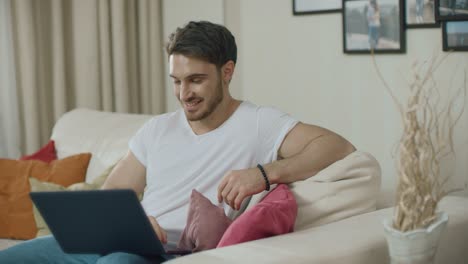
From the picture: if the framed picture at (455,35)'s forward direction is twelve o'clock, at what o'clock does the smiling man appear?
The smiling man is roughly at 2 o'clock from the framed picture.

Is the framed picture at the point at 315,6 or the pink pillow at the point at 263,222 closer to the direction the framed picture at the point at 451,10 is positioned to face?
the pink pillow

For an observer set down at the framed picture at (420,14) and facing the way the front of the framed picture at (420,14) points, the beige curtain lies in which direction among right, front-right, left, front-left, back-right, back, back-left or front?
back-right

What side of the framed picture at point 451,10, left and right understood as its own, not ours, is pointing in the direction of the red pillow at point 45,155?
right

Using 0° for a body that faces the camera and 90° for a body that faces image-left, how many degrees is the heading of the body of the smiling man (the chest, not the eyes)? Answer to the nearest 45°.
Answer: approximately 45°

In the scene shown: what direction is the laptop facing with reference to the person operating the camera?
facing away from the viewer and to the right of the viewer
